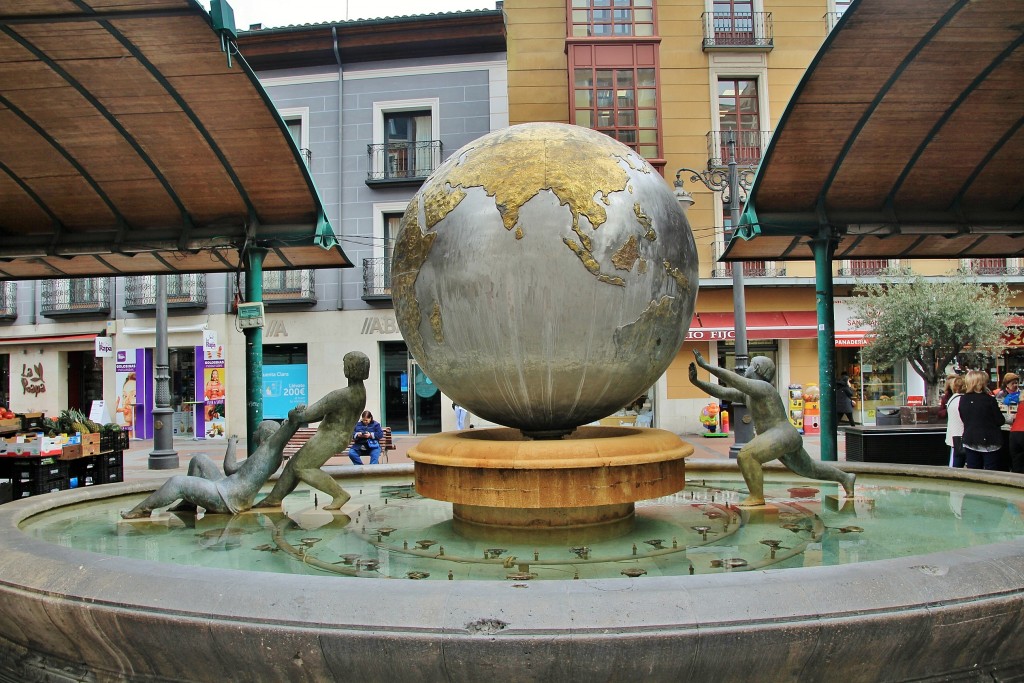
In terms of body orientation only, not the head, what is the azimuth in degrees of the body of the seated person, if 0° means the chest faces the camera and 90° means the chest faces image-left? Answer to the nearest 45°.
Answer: approximately 0°

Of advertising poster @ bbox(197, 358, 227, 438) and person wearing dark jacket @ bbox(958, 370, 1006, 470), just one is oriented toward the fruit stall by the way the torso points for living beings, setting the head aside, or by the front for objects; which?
the advertising poster

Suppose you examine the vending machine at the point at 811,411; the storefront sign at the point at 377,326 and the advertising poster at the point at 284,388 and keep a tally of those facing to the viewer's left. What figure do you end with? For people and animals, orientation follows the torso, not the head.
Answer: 0

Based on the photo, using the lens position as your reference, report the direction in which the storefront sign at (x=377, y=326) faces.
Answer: facing the viewer

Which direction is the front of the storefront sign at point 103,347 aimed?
toward the camera

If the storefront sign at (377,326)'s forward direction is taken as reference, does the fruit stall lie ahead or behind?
ahead

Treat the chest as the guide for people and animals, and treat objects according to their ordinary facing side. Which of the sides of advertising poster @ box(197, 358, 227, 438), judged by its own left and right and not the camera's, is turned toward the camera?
front

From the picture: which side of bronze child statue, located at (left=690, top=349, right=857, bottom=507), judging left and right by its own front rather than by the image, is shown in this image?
left

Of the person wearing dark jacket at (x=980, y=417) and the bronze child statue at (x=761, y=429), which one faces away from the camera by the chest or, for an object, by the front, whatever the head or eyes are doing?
the person wearing dark jacket

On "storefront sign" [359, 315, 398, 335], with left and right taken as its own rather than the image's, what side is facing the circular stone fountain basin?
front

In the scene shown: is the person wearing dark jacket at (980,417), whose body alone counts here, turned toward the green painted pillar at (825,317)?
no

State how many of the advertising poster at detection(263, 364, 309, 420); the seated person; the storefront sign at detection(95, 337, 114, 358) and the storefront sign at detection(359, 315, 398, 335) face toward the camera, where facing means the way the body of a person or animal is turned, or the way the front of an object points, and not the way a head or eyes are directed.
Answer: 4

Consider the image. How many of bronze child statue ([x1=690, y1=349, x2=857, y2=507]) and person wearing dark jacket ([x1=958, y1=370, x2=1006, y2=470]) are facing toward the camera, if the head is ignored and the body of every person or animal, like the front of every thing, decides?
0

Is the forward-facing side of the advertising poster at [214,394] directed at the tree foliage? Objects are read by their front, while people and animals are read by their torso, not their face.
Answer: no

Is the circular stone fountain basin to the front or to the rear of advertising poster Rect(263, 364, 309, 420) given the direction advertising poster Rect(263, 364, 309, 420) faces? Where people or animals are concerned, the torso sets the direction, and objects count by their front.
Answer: to the front

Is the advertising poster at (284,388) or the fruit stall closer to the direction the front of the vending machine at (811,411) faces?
the fruit stall

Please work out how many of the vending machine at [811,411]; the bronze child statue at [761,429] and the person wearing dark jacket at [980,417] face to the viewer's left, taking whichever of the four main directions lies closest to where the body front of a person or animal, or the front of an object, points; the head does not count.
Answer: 1

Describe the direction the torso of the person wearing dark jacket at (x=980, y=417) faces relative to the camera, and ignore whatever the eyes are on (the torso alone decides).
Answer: away from the camera
